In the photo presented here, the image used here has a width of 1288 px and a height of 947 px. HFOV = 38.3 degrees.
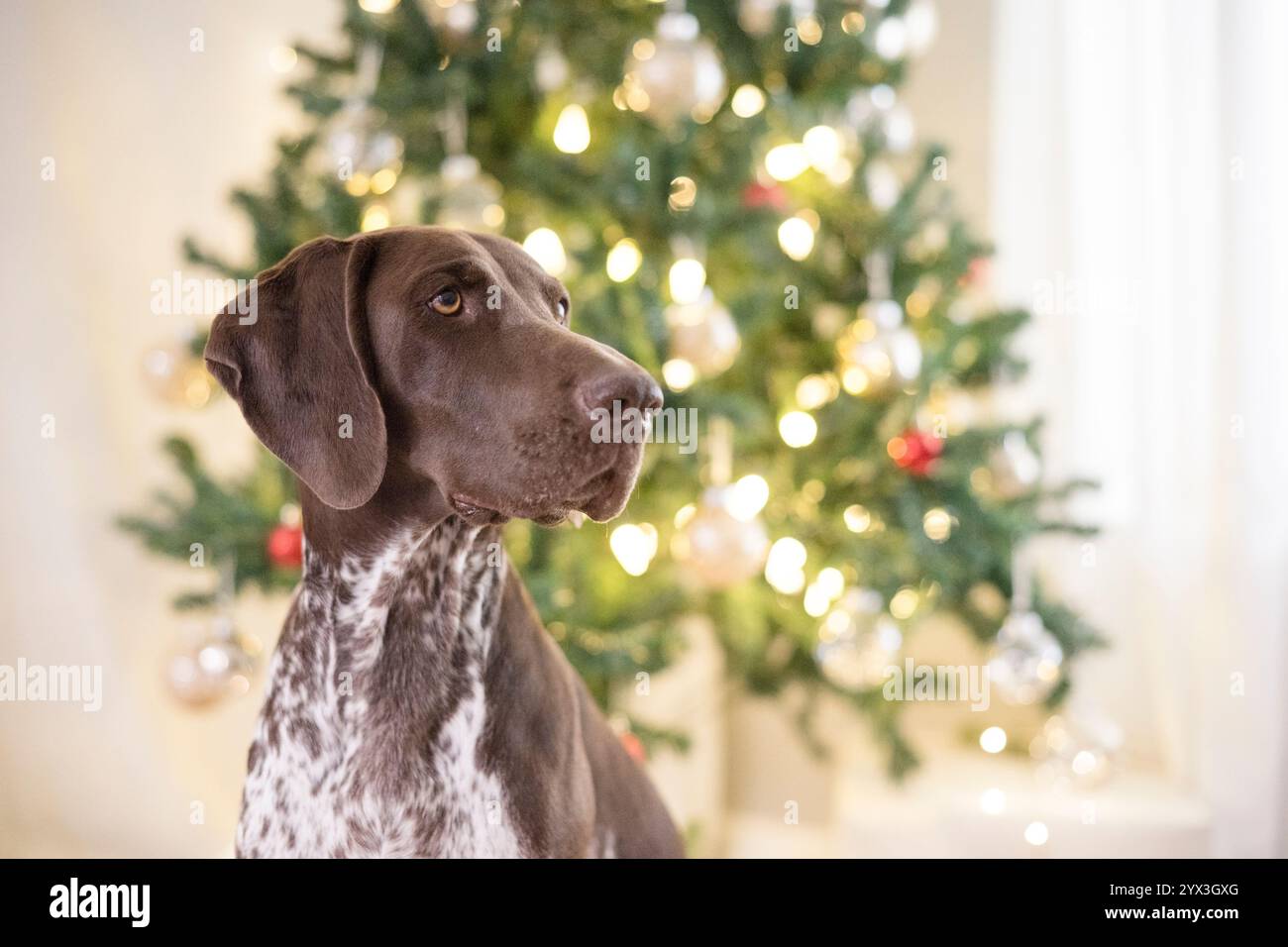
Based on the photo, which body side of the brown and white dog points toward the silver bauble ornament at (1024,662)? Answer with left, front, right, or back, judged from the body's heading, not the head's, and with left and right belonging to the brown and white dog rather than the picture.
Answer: back

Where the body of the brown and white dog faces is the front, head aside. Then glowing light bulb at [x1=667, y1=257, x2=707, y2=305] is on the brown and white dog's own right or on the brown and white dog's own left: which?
on the brown and white dog's own left

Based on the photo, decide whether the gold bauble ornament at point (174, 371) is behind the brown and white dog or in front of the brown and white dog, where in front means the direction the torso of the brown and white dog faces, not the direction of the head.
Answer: behind

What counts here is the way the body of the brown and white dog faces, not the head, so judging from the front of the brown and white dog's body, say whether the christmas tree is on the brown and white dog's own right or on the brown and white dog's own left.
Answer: on the brown and white dog's own left

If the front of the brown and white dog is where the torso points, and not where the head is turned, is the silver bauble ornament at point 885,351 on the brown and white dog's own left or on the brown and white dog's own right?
on the brown and white dog's own left
